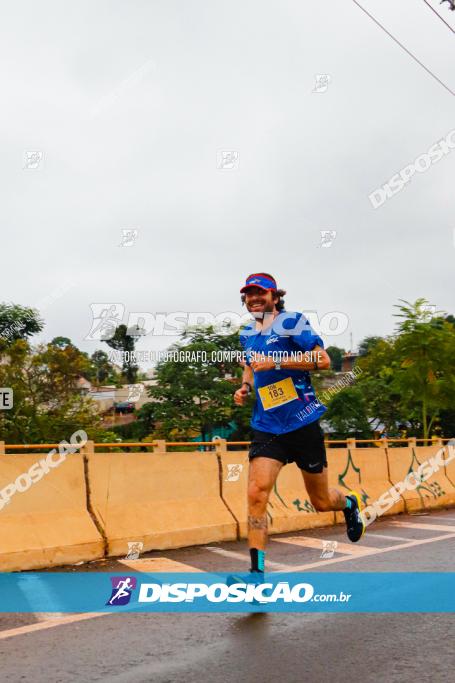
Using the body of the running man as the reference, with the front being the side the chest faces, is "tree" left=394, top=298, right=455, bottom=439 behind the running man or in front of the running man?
behind

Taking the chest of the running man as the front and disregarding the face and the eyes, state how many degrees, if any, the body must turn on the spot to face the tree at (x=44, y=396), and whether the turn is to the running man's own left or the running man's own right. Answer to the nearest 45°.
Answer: approximately 135° to the running man's own right

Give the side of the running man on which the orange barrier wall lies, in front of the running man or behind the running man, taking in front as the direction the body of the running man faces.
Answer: behind

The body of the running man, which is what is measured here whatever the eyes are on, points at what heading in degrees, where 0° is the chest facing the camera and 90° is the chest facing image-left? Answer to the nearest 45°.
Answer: approximately 45°

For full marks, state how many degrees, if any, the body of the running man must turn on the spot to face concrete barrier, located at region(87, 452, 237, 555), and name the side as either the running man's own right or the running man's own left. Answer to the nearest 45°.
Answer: approximately 90° to the running man's own right
